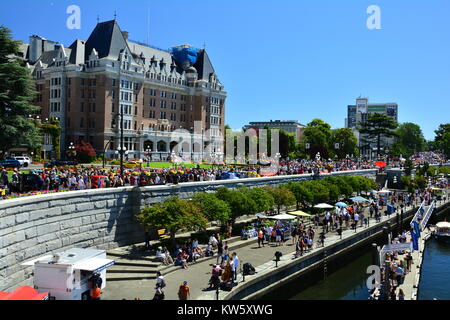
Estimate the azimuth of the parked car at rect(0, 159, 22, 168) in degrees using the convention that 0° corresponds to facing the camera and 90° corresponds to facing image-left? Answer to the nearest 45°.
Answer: approximately 270°

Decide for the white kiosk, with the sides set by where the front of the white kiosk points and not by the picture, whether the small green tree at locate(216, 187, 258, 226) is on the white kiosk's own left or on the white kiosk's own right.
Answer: on the white kiosk's own left

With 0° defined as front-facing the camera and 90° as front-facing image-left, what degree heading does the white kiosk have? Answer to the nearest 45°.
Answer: approximately 315°

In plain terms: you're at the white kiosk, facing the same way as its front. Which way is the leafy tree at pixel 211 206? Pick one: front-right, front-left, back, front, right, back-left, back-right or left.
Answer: left

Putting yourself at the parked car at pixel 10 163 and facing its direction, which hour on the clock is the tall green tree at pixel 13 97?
The tall green tree is roughly at 3 o'clock from the parked car.

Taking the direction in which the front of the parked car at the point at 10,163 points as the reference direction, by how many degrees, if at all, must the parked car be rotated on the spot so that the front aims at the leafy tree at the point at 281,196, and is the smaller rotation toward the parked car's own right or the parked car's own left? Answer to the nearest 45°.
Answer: approximately 45° to the parked car's own right

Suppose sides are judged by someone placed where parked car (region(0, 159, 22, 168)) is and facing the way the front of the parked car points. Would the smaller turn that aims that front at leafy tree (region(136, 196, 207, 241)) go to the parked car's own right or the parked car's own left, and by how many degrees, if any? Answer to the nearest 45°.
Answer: approximately 90° to the parked car's own right

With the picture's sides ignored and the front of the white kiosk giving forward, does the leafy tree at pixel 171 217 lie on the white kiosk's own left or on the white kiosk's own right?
on the white kiosk's own left

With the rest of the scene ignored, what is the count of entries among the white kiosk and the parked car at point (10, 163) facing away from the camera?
0

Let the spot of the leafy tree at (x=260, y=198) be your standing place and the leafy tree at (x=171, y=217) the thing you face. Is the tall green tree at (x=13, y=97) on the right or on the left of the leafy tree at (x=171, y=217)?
right
